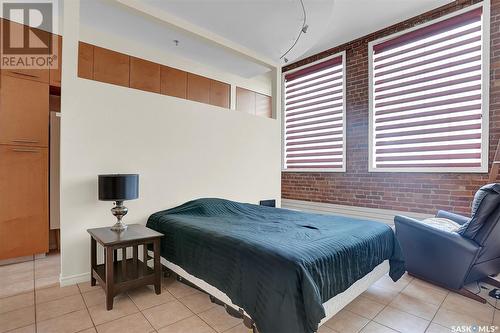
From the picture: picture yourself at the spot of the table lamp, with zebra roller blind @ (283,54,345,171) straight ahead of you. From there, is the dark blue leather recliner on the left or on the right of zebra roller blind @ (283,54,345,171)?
right

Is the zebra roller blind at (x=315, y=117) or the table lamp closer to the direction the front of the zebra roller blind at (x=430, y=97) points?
the table lamp

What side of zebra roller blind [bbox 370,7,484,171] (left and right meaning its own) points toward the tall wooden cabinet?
front

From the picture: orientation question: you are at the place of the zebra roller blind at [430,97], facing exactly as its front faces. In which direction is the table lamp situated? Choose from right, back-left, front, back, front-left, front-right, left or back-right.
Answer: front

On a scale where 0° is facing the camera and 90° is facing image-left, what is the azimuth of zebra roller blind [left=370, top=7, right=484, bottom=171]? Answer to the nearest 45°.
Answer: approximately 45°

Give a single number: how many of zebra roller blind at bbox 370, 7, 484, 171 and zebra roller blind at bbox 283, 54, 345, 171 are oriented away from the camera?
0

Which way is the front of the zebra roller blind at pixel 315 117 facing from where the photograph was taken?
facing the viewer and to the left of the viewer

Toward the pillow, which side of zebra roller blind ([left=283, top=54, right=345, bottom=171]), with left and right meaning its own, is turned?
left

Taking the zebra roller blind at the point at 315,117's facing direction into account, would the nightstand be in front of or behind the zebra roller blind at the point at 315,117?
in front

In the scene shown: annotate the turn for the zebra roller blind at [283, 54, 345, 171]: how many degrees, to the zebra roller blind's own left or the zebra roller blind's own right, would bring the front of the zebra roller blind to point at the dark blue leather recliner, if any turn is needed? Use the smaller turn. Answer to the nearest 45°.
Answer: approximately 90° to the zebra roller blind's own left

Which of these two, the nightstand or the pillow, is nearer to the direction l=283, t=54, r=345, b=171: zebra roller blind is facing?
the nightstand

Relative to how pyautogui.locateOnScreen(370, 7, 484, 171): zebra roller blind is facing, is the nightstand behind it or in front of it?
in front
